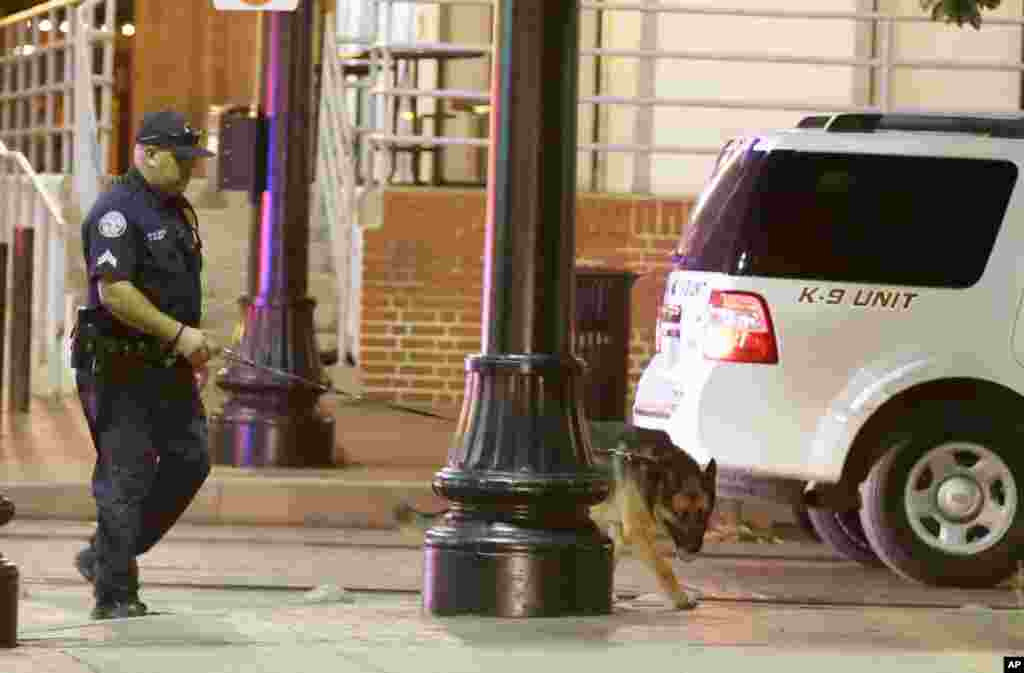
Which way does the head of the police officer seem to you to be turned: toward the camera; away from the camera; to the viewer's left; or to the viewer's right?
to the viewer's right

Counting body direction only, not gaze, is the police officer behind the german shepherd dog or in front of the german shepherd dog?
behind

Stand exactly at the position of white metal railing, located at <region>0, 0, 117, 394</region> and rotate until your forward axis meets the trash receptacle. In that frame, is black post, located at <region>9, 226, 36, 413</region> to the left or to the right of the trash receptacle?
right

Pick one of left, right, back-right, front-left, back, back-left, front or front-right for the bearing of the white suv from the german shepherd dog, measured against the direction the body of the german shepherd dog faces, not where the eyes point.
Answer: front-left

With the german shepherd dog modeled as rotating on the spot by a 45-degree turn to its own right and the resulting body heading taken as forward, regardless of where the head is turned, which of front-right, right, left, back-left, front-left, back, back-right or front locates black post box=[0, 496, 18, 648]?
right

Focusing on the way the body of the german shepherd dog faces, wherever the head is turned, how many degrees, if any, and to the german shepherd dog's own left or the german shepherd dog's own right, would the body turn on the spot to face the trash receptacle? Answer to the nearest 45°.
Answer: approximately 90° to the german shepherd dog's own left

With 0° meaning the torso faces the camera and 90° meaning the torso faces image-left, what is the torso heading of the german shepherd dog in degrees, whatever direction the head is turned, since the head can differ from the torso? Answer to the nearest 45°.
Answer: approximately 270°

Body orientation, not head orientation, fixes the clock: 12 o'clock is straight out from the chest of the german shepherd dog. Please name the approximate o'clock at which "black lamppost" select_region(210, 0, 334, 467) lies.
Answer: The black lamppost is roughly at 8 o'clock from the german shepherd dog.

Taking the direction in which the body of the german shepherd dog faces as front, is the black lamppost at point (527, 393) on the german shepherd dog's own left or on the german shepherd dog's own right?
on the german shepherd dog's own right

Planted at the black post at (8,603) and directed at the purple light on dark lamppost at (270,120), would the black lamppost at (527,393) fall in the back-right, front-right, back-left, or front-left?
front-right

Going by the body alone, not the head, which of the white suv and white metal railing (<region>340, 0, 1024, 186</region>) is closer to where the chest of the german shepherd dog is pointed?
the white suv

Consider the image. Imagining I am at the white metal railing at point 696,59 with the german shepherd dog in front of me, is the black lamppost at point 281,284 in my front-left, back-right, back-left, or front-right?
front-right
